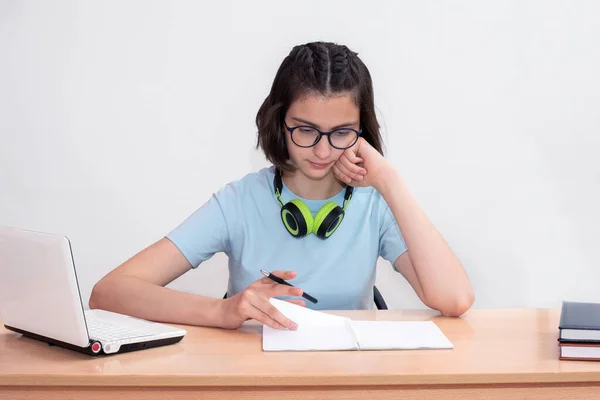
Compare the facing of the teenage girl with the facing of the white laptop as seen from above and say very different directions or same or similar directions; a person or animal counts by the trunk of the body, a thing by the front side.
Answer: very different directions

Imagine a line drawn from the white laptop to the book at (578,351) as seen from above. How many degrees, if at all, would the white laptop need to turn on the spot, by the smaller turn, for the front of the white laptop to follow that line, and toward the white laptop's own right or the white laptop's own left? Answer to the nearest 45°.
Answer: approximately 45° to the white laptop's own right

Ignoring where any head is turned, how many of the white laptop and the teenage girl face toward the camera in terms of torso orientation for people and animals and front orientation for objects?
1

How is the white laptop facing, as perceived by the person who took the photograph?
facing away from the viewer and to the right of the viewer

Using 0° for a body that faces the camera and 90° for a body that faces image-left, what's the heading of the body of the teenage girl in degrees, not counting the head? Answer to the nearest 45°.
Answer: approximately 0°
